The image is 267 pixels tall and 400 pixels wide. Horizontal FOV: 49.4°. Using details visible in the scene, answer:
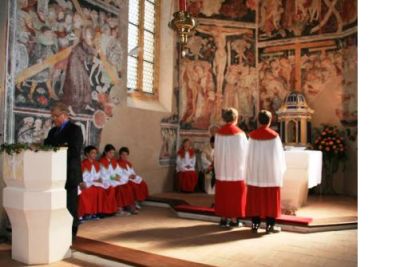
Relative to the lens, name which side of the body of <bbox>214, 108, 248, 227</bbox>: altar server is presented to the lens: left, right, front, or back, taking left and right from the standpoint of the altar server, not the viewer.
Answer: back

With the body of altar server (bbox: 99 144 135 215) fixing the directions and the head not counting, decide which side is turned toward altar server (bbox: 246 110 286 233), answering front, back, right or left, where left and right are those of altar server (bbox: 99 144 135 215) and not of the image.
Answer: front

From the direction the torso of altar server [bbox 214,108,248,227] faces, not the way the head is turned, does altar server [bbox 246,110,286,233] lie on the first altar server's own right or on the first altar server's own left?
on the first altar server's own right

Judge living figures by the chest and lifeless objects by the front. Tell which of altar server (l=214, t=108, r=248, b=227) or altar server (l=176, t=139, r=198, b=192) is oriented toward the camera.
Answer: altar server (l=176, t=139, r=198, b=192)

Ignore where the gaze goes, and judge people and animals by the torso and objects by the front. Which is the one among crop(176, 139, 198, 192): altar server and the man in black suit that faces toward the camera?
the altar server

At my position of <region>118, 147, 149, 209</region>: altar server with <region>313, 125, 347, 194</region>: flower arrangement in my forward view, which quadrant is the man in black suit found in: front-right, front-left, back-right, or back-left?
back-right

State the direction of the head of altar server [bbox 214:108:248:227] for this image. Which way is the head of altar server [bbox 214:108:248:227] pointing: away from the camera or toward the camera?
away from the camera

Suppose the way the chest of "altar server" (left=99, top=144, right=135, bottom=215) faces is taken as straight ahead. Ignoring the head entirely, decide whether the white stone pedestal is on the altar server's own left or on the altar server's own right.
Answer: on the altar server's own right

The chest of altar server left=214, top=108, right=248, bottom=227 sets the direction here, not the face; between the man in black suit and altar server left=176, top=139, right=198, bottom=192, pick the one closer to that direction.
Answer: the altar server

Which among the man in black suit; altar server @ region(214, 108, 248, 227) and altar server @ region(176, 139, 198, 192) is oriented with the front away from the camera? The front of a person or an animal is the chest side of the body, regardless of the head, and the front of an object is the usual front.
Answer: altar server @ region(214, 108, 248, 227)

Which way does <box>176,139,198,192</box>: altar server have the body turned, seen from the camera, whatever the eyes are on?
toward the camera

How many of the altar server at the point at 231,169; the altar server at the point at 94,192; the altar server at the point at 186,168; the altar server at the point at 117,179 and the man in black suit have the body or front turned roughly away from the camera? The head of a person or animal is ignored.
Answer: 1

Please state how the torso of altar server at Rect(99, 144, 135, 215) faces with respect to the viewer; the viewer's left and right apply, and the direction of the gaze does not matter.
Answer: facing the viewer and to the right of the viewer

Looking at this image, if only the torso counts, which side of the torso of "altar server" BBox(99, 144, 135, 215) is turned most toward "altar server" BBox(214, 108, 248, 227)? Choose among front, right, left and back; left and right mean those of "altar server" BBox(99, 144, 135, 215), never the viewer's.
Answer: front
